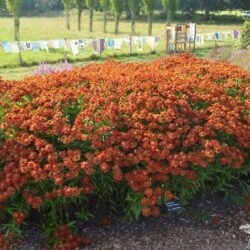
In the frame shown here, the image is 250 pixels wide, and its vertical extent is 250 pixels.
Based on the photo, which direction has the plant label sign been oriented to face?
toward the camera

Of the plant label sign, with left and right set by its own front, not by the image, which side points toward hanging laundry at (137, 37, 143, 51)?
back

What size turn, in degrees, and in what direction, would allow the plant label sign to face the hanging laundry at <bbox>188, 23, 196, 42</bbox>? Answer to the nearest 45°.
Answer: approximately 180°

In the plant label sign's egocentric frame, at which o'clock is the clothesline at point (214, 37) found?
The clothesline is roughly at 6 o'clock from the plant label sign.

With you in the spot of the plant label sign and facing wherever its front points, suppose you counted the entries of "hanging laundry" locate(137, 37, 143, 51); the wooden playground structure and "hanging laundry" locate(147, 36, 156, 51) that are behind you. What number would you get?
3

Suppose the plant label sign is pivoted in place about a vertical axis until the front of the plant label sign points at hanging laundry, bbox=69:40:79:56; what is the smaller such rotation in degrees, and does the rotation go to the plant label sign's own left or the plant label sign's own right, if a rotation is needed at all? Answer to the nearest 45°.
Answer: approximately 180°

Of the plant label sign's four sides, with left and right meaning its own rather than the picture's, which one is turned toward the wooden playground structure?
back

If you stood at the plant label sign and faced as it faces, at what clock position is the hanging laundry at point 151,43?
The hanging laundry is roughly at 6 o'clock from the plant label sign.

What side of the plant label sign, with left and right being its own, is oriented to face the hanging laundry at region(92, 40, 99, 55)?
back
